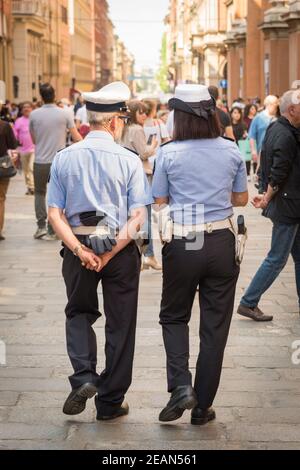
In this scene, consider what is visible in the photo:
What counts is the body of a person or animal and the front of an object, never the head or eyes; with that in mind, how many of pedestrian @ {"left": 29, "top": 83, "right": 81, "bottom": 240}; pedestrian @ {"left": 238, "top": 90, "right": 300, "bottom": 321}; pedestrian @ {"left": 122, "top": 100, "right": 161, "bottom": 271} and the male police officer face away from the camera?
2

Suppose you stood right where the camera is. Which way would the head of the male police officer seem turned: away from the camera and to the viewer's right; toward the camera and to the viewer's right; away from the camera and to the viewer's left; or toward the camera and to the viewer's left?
away from the camera and to the viewer's right

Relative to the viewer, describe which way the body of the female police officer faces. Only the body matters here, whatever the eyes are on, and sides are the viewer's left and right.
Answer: facing away from the viewer

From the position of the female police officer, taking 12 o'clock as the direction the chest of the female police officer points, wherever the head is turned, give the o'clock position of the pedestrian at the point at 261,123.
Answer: The pedestrian is roughly at 12 o'clock from the female police officer.

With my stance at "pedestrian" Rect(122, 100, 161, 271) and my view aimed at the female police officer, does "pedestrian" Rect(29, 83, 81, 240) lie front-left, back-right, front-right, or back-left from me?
back-right

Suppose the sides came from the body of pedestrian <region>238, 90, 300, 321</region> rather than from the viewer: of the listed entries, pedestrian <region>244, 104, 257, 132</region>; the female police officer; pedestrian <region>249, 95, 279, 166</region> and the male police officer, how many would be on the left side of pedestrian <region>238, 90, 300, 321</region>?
2

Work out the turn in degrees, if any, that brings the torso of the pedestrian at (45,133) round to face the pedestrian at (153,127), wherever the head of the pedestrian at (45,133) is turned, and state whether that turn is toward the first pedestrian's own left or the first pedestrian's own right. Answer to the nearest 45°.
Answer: approximately 135° to the first pedestrian's own right
